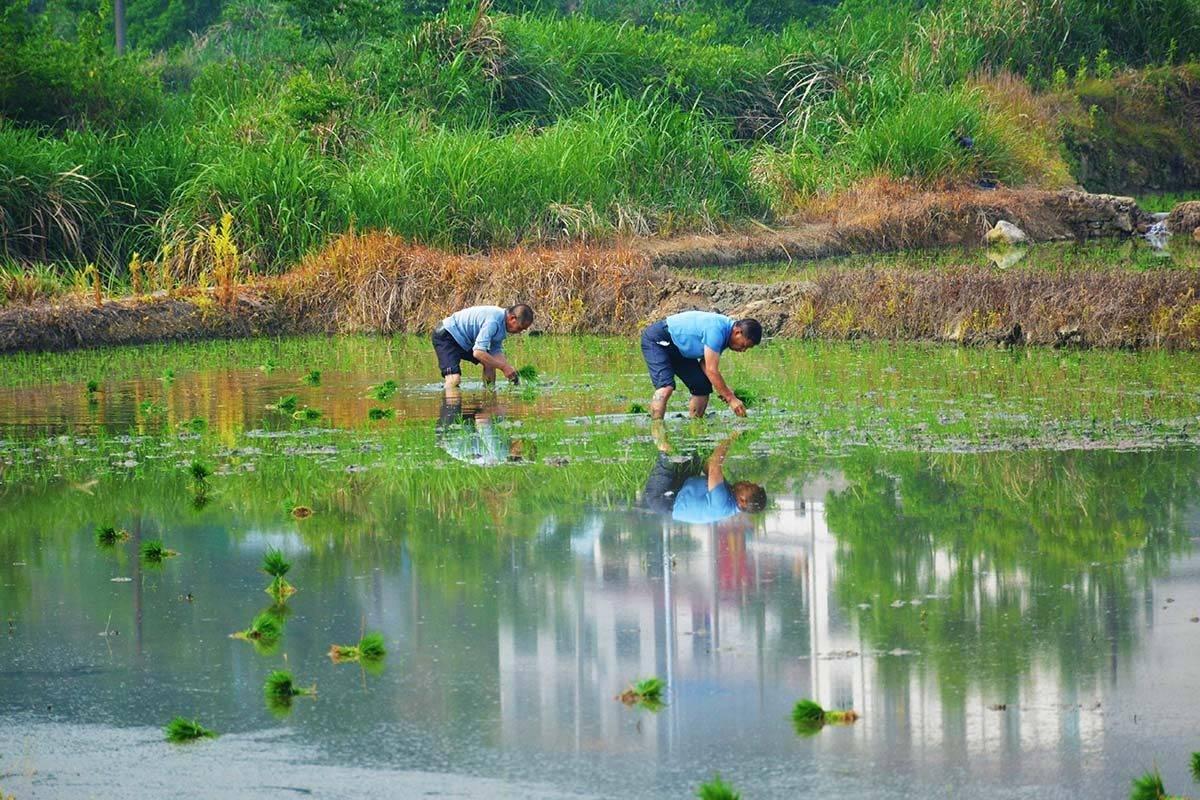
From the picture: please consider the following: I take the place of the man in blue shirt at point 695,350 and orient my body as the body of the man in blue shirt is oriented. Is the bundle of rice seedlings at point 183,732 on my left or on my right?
on my right

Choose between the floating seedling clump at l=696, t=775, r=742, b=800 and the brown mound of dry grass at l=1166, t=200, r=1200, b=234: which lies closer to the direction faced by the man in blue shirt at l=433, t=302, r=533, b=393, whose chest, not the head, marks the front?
the brown mound of dry grass

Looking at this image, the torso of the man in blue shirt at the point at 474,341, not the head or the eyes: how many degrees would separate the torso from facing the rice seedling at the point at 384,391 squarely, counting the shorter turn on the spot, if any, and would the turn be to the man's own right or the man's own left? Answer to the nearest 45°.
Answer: approximately 180°

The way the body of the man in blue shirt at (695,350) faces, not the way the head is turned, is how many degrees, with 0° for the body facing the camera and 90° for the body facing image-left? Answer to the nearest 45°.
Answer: approximately 270°

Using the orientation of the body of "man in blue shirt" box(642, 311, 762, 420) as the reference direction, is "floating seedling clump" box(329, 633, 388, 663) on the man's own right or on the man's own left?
on the man's own right

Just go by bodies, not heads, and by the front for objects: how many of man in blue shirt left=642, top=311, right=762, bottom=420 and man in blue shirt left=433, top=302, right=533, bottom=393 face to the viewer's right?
2

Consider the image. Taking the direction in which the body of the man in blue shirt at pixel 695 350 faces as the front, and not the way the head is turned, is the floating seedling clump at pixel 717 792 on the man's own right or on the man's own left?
on the man's own right

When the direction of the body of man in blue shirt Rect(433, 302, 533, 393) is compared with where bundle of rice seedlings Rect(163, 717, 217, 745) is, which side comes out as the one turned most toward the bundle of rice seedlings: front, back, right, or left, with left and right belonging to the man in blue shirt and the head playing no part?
right

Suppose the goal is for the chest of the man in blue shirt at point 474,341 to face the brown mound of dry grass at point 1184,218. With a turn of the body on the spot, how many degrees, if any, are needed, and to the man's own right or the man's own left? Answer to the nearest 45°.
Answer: approximately 45° to the man's own left

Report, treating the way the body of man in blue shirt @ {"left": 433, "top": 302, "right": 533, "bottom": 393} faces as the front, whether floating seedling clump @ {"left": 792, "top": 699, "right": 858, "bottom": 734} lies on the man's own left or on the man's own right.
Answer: on the man's own right

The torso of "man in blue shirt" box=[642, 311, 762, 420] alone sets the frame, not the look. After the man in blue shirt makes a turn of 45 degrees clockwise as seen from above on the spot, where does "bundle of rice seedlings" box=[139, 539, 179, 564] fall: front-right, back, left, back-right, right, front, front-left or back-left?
right

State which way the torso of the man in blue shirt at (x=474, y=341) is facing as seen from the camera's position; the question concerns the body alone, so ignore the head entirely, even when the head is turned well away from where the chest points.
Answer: to the viewer's right
